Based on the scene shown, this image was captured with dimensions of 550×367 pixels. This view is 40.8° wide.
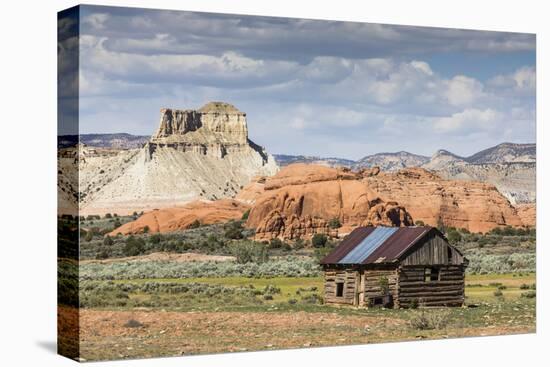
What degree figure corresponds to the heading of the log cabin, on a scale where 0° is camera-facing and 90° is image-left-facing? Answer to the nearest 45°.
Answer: approximately 45°

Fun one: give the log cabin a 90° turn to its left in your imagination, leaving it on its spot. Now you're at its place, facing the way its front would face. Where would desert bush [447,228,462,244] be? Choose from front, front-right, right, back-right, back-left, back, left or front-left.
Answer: left

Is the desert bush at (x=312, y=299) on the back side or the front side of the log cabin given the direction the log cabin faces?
on the front side

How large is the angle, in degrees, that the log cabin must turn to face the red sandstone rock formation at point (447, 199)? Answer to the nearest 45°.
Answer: approximately 180°
